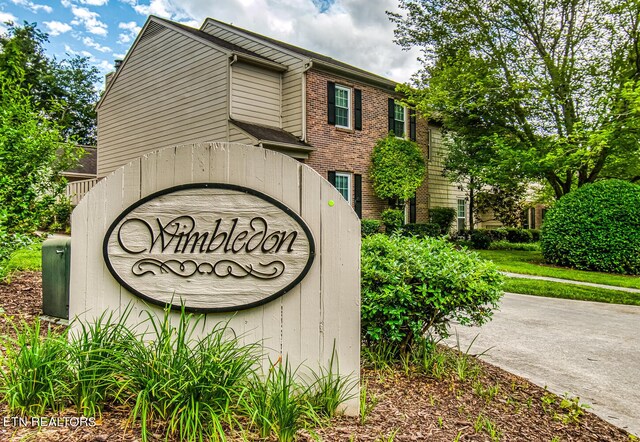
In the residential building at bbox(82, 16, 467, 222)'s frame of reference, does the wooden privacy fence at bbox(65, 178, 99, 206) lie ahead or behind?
behind

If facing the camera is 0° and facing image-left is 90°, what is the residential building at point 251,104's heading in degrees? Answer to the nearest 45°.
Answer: approximately 315°

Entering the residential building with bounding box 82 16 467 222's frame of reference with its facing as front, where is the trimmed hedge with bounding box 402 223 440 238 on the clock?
The trimmed hedge is roughly at 10 o'clock from the residential building.

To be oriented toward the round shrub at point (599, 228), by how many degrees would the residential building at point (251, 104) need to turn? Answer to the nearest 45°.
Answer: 0° — it already faces it

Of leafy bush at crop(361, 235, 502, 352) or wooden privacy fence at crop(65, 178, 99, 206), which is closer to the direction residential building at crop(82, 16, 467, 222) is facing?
the leafy bush

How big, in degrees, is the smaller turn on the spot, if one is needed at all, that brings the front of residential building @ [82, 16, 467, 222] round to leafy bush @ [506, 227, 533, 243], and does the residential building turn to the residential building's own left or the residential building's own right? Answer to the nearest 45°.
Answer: approximately 90° to the residential building's own left

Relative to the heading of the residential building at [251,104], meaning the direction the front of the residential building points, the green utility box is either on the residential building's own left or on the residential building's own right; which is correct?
on the residential building's own right

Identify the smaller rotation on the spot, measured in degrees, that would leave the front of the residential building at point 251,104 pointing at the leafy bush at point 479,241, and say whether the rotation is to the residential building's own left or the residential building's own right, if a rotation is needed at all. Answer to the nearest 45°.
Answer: approximately 45° to the residential building's own left

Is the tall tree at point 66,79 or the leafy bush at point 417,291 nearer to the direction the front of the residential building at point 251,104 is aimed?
the leafy bush

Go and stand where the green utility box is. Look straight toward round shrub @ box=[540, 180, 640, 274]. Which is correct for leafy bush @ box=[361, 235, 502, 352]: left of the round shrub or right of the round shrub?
right
